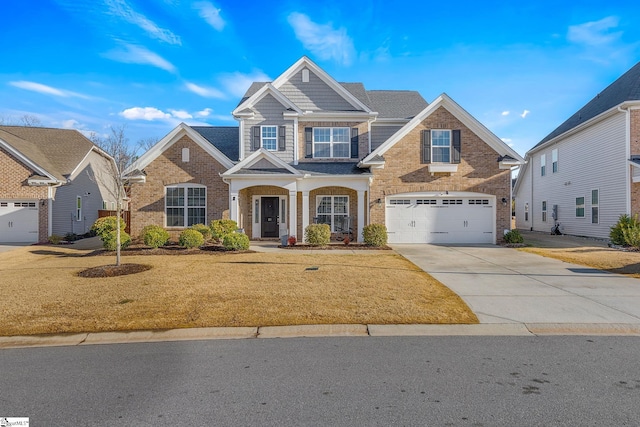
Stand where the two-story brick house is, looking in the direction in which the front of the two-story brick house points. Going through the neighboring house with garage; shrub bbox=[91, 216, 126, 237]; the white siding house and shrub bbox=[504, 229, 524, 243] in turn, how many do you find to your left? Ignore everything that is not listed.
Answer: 2

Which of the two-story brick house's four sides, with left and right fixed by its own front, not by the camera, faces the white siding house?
left

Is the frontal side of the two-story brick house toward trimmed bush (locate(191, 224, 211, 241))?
no

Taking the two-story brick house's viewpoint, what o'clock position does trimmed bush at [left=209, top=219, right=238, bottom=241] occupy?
The trimmed bush is roughly at 2 o'clock from the two-story brick house.

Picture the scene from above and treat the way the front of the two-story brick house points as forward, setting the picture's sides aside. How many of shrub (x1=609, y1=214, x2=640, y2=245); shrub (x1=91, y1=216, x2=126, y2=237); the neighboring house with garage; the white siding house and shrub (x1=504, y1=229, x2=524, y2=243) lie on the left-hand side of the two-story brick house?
3

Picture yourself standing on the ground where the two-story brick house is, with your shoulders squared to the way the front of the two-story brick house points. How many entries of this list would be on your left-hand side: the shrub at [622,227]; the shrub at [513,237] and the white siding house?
3

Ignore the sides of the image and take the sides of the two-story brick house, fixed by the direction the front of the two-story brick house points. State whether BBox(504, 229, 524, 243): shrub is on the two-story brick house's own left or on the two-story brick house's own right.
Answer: on the two-story brick house's own left

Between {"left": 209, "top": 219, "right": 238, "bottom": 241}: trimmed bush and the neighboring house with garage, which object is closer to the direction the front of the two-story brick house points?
the trimmed bush

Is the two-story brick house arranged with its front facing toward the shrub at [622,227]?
no

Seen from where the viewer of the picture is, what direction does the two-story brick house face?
facing the viewer
